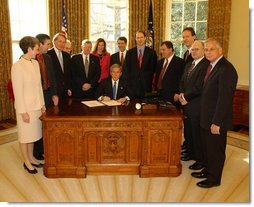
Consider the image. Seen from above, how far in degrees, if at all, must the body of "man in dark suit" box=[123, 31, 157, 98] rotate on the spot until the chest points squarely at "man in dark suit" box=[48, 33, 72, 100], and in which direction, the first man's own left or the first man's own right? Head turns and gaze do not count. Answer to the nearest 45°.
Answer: approximately 45° to the first man's own right

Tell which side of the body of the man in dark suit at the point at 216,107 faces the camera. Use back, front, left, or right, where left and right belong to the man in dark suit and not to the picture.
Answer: left

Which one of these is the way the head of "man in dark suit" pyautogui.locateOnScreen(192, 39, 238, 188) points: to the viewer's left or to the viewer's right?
to the viewer's left

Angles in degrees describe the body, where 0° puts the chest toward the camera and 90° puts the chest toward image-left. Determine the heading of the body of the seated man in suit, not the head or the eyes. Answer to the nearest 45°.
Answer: approximately 0°

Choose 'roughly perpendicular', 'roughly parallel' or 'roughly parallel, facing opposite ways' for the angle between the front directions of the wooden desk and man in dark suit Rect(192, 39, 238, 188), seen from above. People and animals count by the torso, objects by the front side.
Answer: roughly perpendicular

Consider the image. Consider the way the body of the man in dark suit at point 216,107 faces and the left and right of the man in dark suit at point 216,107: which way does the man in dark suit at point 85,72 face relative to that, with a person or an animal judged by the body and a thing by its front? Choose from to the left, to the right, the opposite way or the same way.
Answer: to the left

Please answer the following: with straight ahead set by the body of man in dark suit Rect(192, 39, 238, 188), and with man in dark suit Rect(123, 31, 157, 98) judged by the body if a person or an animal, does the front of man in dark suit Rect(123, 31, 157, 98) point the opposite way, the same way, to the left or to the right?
to the left
